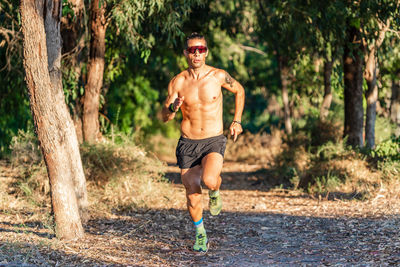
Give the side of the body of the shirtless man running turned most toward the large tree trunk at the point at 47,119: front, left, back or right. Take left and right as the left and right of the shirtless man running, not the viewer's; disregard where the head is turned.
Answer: right

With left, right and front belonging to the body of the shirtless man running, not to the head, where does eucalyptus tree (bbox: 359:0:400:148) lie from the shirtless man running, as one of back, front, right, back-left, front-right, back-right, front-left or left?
back-left

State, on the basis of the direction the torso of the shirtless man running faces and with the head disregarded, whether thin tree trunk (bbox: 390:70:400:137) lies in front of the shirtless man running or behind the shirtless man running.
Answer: behind

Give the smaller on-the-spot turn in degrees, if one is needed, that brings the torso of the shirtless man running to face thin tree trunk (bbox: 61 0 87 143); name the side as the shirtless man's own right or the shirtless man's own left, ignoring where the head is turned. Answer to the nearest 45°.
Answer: approximately 135° to the shirtless man's own right

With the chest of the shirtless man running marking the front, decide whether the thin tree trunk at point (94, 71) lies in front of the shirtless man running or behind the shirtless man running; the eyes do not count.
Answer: behind

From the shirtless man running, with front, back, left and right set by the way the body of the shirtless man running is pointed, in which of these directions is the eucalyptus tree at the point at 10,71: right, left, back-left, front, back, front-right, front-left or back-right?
back-right

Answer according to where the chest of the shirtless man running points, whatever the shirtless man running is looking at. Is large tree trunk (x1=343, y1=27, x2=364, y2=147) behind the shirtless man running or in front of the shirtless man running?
behind

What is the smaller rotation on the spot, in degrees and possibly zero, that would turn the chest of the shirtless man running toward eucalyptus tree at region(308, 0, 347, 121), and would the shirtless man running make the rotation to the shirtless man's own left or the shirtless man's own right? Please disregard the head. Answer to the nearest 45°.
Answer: approximately 135° to the shirtless man's own left

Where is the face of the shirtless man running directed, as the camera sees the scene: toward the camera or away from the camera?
toward the camera

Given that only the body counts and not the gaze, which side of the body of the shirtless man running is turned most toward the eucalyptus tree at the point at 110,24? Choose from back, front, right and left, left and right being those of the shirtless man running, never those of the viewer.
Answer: back

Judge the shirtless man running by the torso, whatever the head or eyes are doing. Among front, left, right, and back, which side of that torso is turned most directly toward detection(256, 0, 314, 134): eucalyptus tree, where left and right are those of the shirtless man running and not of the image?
back

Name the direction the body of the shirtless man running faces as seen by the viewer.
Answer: toward the camera

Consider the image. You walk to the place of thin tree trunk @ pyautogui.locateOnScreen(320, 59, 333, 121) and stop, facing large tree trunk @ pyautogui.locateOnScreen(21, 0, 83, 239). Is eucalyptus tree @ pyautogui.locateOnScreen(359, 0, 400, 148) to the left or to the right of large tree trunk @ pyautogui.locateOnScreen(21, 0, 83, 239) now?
left
